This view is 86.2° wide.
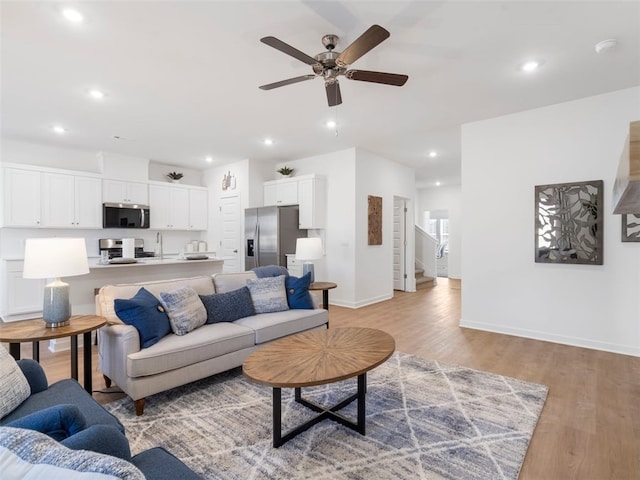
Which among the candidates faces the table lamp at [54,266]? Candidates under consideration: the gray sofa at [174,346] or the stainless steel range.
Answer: the stainless steel range

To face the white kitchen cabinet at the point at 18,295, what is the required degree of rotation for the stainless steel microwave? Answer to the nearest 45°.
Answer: approximately 45° to its right

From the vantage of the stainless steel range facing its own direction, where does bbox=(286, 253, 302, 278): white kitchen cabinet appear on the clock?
The white kitchen cabinet is roughly at 10 o'clock from the stainless steel range.

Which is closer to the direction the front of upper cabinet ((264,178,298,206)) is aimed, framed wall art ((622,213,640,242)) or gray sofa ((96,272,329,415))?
the gray sofa

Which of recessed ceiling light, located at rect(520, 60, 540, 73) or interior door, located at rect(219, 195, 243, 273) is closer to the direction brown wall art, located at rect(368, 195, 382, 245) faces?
the recessed ceiling light

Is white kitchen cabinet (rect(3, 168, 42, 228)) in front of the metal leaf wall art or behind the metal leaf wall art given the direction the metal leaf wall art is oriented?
in front

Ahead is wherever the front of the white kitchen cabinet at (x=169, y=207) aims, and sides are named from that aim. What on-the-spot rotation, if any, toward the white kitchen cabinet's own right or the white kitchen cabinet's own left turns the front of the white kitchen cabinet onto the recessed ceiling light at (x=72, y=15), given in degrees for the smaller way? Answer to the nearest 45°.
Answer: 0° — it already faces it

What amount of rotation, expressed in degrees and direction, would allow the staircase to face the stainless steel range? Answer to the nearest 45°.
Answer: approximately 90° to its right

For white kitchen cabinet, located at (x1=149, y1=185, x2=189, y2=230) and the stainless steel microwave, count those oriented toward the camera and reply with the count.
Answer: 2
